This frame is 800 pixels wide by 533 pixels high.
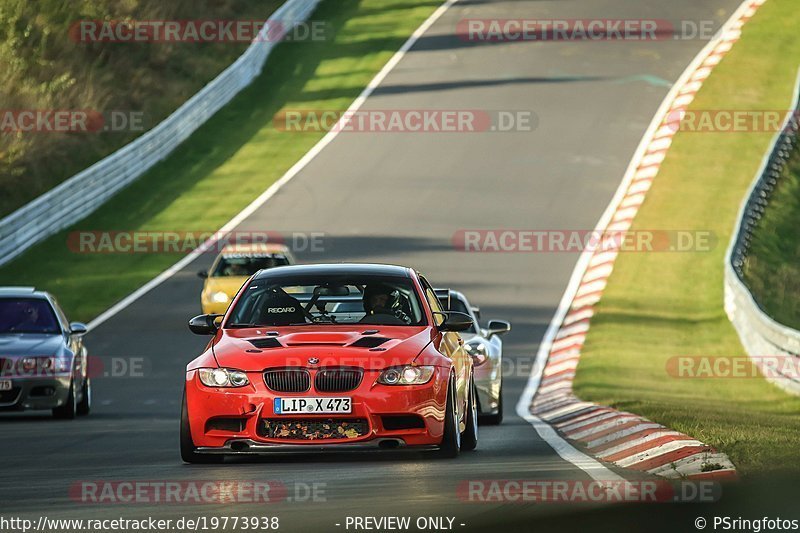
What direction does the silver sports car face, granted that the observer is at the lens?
facing the viewer

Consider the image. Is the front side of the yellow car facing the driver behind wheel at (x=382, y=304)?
yes

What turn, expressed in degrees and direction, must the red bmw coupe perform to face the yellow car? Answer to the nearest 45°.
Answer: approximately 180°

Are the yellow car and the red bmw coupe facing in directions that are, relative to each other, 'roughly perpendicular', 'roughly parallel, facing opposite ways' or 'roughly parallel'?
roughly parallel

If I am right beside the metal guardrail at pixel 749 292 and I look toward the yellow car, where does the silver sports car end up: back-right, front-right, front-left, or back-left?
front-left

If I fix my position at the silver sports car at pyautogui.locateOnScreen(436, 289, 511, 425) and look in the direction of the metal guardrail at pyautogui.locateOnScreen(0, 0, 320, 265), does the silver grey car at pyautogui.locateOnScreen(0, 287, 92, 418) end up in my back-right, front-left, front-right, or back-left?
front-left

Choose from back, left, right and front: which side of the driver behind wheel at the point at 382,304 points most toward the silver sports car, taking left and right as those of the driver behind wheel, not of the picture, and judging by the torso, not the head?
back

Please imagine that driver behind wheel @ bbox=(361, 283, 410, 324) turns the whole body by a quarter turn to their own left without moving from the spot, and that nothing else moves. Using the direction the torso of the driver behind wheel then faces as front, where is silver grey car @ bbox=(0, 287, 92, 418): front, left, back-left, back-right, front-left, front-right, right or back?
back-left

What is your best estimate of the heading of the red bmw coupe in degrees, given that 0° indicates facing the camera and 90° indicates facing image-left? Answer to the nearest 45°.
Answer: approximately 0°

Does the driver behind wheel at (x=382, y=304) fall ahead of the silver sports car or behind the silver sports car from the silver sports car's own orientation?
ahead

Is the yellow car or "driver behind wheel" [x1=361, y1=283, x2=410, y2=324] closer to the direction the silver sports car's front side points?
the driver behind wheel

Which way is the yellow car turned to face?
toward the camera

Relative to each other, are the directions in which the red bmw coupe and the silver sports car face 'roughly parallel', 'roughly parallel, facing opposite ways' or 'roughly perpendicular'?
roughly parallel

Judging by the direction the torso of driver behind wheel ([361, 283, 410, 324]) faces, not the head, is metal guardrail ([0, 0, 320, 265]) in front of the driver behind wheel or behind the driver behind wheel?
behind
